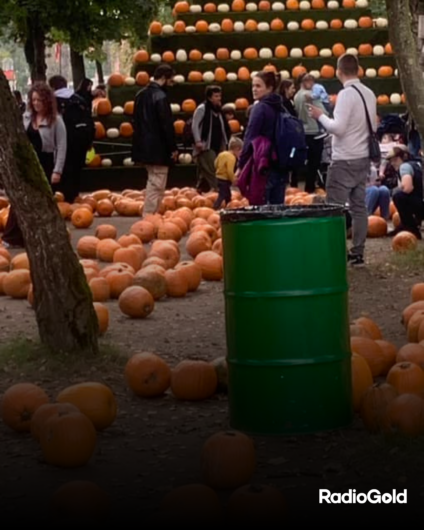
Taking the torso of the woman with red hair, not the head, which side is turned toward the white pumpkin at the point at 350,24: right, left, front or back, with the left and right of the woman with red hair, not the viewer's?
back

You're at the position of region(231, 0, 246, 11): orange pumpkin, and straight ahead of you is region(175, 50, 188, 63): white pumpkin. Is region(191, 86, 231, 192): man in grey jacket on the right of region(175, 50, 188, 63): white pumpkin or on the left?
left

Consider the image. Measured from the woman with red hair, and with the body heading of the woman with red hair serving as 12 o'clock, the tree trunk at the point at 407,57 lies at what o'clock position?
The tree trunk is roughly at 9 o'clock from the woman with red hair.

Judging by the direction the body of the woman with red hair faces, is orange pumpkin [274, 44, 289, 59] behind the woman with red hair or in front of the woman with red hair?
behind

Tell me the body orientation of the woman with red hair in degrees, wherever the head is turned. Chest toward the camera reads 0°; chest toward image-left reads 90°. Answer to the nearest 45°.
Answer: approximately 45°
